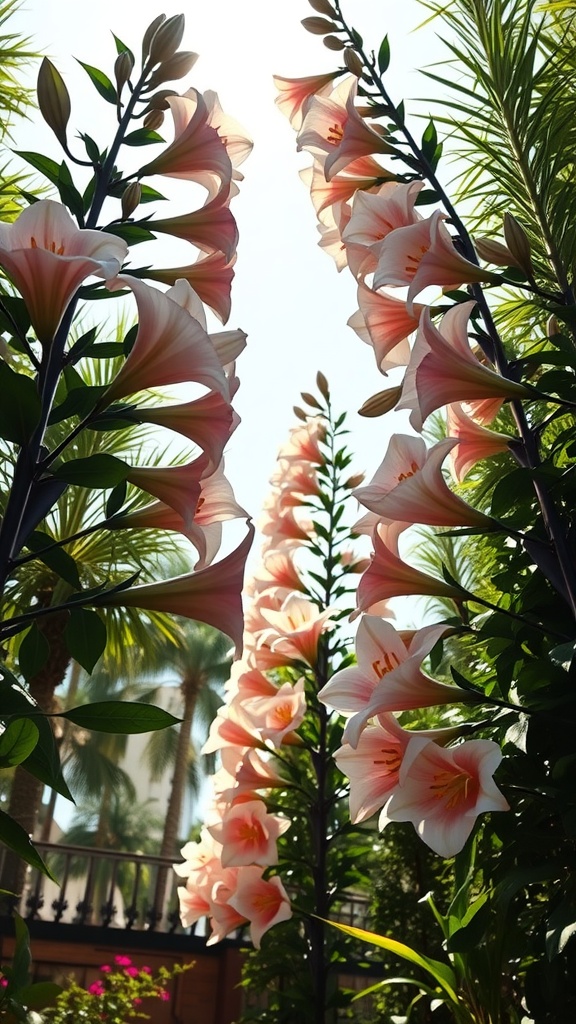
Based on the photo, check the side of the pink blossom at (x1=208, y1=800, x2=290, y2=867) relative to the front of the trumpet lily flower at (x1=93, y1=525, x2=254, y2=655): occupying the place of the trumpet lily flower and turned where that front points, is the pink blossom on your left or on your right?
on your left

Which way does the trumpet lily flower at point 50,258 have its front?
toward the camera

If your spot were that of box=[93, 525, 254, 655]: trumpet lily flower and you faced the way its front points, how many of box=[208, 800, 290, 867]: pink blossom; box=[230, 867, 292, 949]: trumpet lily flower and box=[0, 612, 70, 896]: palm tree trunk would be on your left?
3

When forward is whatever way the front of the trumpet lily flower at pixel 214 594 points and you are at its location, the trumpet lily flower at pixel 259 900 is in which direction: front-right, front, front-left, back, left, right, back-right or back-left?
left

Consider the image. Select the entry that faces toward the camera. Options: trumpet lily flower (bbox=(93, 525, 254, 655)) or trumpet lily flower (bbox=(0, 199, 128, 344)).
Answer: trumpet lily flower (bbox=(0, 199, 128, 344))

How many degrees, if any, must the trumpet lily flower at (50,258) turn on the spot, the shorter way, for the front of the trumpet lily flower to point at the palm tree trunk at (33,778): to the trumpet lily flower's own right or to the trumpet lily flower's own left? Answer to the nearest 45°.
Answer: approximately 180°

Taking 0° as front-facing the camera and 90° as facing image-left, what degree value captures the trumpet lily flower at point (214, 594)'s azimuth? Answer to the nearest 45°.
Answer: approximately 270°

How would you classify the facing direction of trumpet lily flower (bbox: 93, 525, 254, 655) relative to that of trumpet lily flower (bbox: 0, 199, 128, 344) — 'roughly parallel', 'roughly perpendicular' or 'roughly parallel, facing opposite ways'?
roughly perpendicular

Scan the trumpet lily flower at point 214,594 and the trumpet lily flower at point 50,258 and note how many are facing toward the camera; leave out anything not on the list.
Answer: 1
